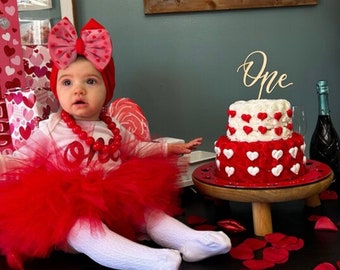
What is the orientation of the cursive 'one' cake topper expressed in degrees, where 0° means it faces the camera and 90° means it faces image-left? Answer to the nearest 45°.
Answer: approximately 0°
